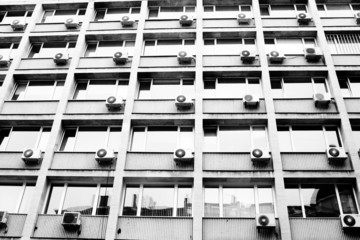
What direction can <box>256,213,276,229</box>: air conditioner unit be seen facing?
toward the camera

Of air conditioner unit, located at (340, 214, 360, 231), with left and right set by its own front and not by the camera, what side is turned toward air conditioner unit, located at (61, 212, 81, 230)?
right

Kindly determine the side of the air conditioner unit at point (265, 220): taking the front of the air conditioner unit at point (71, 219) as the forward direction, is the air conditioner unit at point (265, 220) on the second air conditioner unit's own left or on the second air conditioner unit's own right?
on the second air conditioner unit's own left

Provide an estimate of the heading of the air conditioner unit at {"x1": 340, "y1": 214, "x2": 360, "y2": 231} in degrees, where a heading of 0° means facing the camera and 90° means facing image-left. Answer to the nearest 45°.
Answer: approximately 0°

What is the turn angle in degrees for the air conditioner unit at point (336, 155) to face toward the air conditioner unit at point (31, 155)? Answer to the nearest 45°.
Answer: approximately 45° to its right

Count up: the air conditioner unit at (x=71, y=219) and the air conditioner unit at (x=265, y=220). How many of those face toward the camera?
2

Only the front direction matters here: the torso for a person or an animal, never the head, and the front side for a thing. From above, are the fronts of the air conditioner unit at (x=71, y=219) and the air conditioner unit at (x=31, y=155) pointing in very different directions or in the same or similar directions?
same or similar directions

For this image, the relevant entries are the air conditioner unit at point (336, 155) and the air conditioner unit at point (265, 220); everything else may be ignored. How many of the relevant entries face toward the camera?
2

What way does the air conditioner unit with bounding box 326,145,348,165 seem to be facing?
toward the camera
